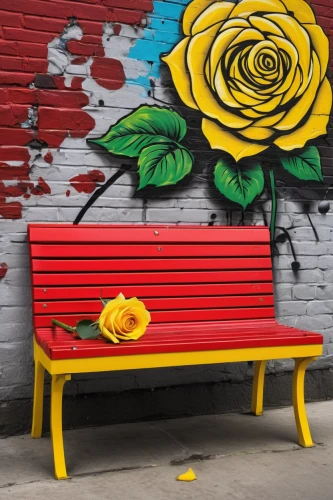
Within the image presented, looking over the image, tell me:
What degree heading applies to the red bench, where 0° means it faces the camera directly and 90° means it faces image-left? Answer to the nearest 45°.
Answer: approximately 315°
